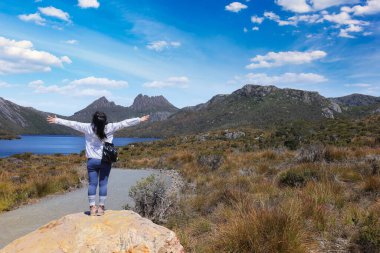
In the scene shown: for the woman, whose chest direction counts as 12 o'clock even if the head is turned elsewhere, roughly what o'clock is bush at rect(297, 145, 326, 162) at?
The bush is roughly at 2 o'clock from the woman.

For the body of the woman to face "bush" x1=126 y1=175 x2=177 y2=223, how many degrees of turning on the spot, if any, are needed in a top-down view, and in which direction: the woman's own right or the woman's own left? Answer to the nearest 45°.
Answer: approximately 45° to the woman's own right

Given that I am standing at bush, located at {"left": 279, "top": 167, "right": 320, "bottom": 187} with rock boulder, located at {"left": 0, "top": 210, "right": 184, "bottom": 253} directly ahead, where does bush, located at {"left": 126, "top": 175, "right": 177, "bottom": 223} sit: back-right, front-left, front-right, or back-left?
front-right

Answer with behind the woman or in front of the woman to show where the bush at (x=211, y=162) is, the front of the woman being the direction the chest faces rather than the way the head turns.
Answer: in front

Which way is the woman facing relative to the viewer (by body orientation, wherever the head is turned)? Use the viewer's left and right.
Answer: facing away from the viewer

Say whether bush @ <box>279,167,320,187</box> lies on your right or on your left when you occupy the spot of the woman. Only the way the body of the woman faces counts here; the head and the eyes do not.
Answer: on your right

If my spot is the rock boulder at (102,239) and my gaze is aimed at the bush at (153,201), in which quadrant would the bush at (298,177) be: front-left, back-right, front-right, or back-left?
front-right
